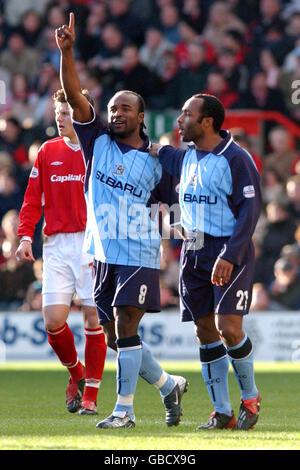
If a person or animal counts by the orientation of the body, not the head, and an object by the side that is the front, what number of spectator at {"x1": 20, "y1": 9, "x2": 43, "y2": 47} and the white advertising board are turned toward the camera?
2

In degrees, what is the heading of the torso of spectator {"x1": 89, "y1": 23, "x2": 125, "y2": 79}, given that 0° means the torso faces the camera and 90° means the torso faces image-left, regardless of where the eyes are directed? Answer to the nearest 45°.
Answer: approximately 0°

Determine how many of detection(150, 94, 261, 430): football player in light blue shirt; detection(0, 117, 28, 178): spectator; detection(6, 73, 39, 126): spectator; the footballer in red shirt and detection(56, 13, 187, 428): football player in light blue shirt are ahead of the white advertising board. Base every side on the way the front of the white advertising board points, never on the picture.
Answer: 3

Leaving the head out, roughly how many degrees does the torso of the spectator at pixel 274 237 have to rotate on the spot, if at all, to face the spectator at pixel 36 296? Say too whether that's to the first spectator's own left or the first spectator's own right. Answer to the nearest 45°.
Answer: approximately 45° to the first spectator's own right

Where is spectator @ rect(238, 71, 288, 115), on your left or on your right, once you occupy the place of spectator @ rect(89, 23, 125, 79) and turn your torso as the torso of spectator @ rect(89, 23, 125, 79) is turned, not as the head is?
on your left

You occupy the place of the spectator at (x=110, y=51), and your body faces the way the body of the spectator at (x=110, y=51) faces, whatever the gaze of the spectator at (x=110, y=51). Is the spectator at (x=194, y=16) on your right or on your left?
on your left

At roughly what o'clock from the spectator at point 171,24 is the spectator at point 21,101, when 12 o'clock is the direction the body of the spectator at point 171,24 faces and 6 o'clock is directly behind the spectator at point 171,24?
the spectator at point 21,101 is roughly at 3 o'clock from the spectator at point 171,24.

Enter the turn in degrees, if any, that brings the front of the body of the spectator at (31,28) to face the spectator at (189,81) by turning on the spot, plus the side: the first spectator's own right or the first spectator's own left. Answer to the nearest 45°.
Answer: approximately 45° to the first spectator's own left

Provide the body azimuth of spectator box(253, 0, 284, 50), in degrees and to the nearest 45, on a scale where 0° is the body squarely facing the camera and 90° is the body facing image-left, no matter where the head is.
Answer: approximately 0°

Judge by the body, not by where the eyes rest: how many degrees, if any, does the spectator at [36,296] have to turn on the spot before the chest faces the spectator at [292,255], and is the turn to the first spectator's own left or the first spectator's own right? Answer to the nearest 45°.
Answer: approximately 90° to the first spectator's own left

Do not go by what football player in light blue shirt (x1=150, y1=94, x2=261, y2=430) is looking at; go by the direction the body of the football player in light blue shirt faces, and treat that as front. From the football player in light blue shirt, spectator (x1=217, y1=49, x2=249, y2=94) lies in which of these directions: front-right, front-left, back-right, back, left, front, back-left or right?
back-right

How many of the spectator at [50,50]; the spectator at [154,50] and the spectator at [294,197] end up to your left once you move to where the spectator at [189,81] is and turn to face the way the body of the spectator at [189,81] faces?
1
